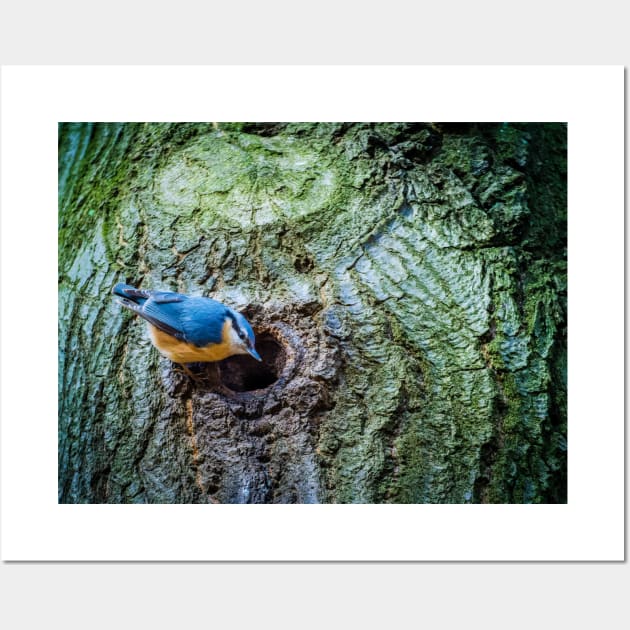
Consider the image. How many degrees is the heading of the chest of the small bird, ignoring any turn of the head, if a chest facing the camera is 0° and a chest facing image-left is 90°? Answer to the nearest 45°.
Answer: approximately 270°
